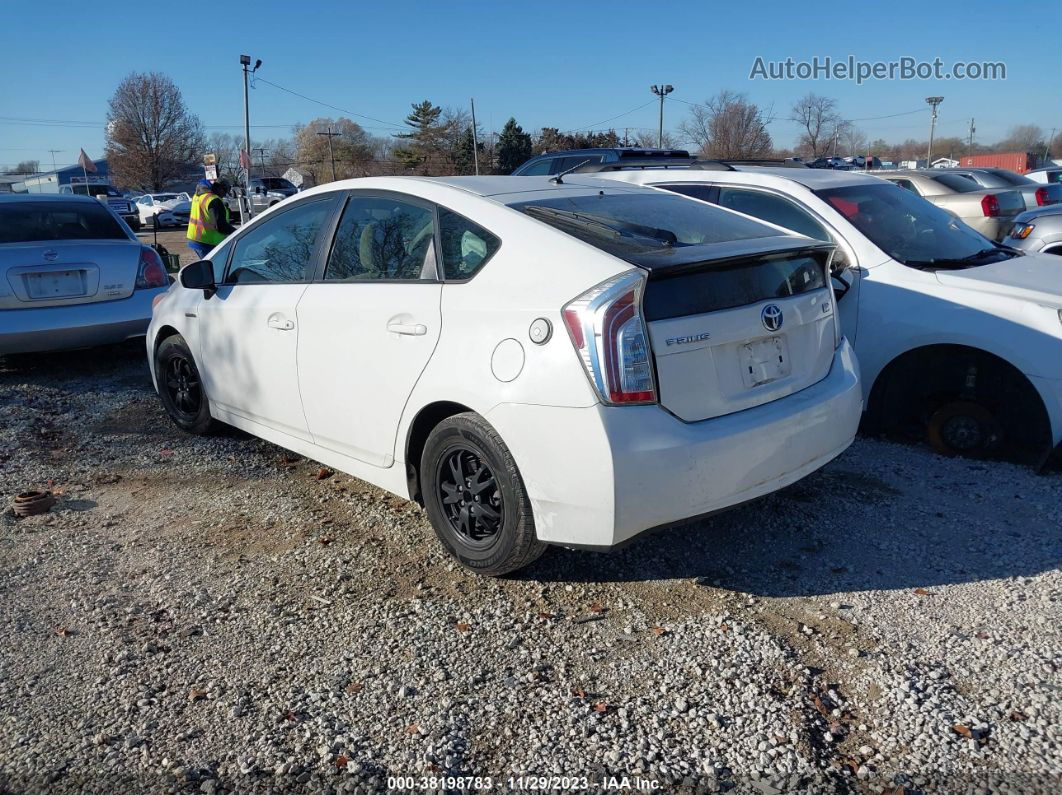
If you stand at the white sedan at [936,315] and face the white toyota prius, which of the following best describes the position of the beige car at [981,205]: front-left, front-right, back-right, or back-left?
back-right

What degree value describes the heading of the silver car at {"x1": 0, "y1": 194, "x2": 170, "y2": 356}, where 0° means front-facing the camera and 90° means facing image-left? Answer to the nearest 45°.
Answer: approximately 180°

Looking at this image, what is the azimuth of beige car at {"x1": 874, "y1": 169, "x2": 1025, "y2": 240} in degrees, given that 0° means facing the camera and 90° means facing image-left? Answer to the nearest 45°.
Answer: approximately 135°

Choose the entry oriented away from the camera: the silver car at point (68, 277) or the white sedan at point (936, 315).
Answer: the silver car

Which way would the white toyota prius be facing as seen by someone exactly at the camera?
facing away from the viewer and to the left of the viewer

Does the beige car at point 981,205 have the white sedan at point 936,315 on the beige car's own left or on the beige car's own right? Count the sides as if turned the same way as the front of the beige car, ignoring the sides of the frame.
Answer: on the beige car's own left

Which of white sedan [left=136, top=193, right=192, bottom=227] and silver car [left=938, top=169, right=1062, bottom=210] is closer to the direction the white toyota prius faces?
the white sedan

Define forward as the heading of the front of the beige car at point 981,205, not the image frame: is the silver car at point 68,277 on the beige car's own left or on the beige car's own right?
on the beige car's own left

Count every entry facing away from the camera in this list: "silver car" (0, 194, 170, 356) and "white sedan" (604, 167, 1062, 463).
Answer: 1

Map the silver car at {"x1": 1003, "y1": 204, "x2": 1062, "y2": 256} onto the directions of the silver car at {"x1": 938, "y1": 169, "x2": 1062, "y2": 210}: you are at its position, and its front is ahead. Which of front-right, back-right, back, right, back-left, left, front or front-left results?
back-left

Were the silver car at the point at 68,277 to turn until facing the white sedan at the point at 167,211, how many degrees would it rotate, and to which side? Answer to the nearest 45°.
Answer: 0° — it already faces it

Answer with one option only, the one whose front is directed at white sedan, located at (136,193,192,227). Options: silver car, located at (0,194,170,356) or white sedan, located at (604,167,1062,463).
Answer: the silver car
